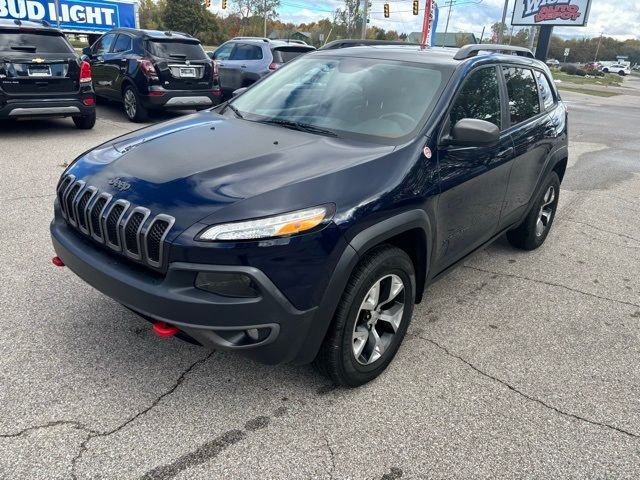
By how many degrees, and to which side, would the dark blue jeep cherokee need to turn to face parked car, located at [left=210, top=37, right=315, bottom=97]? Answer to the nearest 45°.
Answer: approximately 135° to its right

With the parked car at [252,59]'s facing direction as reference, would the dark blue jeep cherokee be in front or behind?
behind

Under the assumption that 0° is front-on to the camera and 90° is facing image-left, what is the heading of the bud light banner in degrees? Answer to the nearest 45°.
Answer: approximately 0°

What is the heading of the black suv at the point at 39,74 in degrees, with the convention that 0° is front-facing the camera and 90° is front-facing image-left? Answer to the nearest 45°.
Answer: approximately 180°

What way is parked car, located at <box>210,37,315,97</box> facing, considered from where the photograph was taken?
facing away from the viewer and to the left of the viewer

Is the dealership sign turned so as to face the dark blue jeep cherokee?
yes

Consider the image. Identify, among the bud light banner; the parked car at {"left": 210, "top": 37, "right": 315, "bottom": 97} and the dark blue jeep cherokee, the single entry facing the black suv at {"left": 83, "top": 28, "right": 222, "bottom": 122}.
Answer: the bud light banner

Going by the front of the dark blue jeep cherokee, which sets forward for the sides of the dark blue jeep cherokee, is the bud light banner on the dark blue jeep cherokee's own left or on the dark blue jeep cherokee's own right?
on the dark blue jeep cherokee's own right

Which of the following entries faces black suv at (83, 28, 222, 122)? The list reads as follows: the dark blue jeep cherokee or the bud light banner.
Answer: the bud light banner

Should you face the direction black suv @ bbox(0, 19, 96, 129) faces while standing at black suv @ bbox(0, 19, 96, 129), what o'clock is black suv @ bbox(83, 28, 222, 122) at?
black suv @ bbox(83, 28, 222, 122) is roughly at 2 o'clock from black suv @ bbox(0, 19, 96, 129).

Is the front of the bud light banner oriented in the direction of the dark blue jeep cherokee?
yes

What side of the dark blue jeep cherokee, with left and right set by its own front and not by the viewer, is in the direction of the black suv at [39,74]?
right

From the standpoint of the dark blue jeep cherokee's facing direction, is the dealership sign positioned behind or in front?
behind

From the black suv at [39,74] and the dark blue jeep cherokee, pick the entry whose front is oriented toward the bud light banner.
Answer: the black suv
